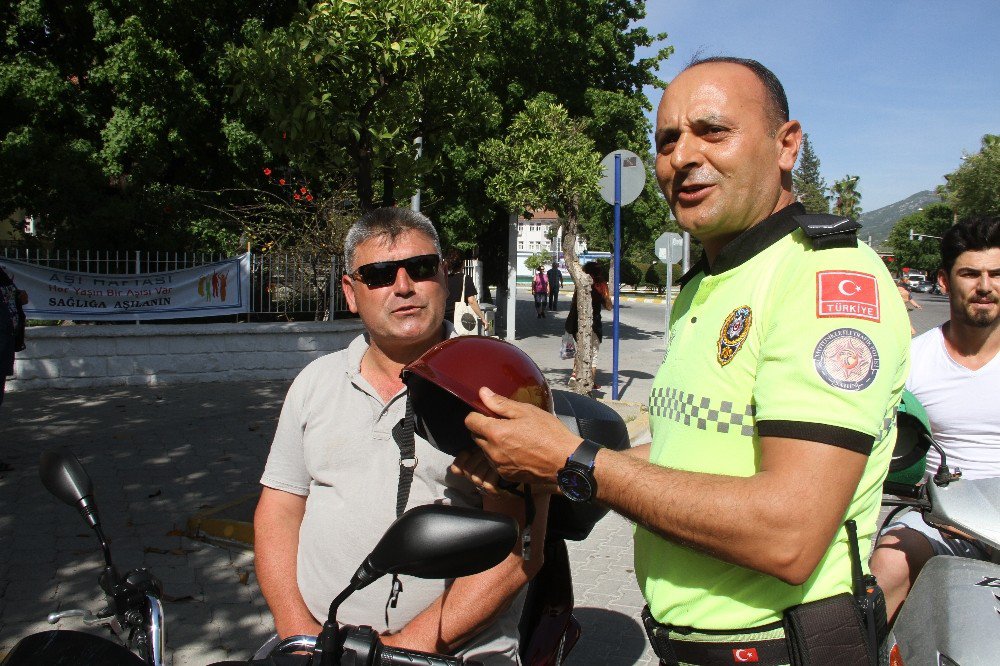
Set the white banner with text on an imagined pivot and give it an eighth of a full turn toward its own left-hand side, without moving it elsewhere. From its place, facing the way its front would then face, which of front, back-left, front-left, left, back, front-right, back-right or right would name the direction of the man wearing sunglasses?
front-right

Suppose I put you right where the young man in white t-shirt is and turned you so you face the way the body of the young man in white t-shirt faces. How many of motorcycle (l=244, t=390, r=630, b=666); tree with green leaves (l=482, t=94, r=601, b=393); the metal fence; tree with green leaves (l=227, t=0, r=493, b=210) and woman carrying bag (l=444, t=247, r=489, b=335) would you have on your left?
0

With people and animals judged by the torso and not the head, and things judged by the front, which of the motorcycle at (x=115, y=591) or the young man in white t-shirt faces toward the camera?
the young man in white t-shirt

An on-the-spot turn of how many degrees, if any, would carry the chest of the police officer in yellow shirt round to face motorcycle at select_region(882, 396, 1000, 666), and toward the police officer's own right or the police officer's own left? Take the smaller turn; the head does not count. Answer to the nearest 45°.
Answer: approximately 180°

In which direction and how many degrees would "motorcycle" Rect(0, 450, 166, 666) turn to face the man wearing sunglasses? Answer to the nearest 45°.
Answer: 0° — it already faces them

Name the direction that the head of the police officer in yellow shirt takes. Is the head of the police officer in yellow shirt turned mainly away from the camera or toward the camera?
toward the camera

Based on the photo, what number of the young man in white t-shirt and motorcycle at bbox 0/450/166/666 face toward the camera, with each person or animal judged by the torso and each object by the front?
1

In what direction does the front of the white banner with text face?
toward the camera

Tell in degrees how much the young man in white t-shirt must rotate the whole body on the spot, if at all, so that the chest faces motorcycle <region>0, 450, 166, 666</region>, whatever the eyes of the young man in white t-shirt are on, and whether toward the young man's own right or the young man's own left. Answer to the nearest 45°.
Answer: approximately 45° to the young man's own right

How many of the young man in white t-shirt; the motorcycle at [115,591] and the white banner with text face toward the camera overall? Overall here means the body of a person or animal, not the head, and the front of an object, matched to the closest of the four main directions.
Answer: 2
